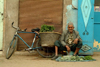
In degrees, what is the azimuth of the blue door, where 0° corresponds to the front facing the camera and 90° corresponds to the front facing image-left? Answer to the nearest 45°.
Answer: approximately 0°

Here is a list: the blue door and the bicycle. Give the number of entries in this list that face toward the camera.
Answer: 1

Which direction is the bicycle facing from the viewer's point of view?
to the viewer's left

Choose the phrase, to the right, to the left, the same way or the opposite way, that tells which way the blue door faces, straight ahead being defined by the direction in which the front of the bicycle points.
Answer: to the left

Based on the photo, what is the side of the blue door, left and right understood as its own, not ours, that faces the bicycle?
right

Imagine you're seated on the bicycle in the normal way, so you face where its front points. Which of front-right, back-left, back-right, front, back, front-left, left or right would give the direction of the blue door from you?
back

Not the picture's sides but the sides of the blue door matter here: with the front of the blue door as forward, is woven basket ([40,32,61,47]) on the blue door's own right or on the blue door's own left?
on the blue door's own right
